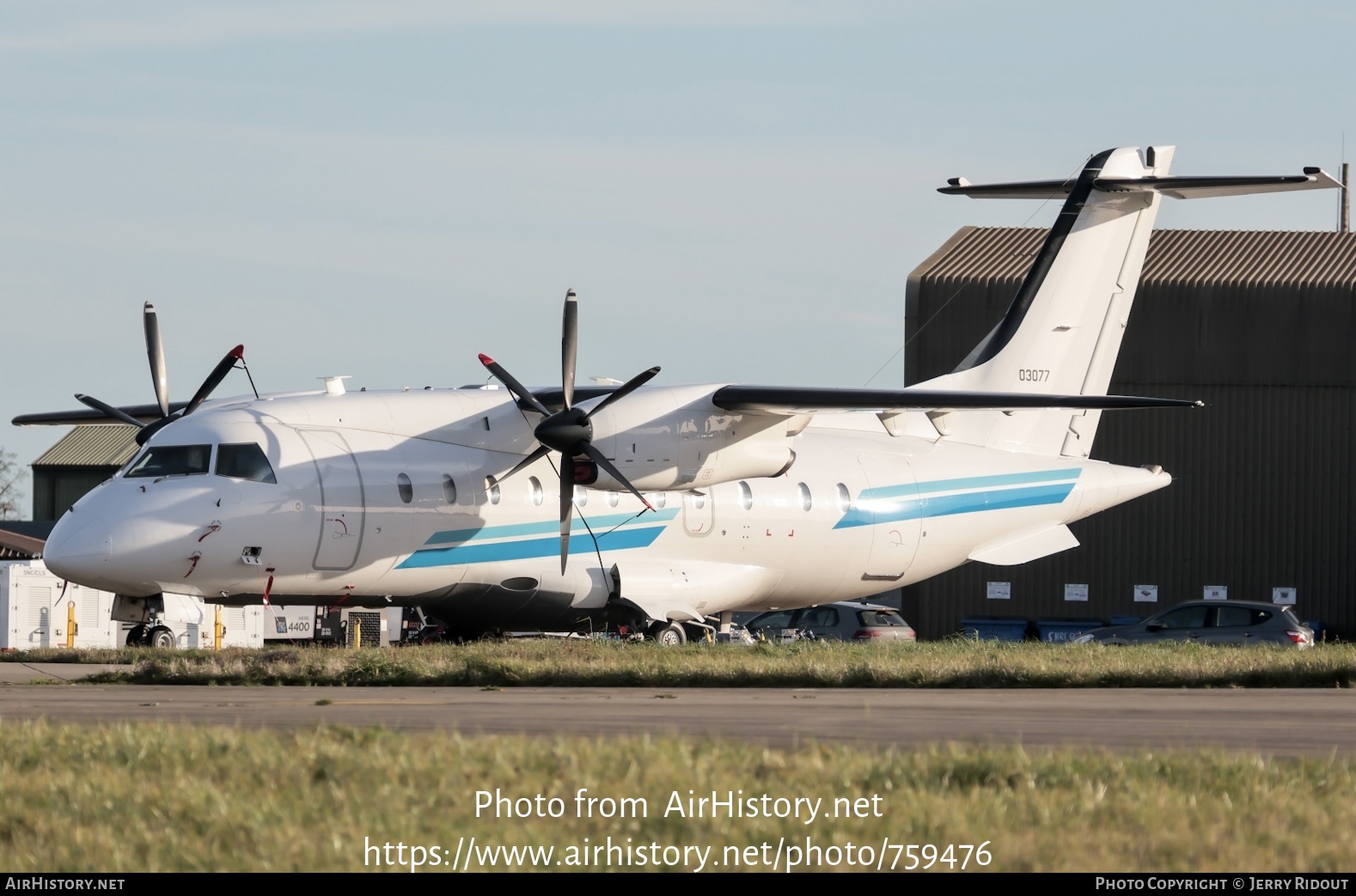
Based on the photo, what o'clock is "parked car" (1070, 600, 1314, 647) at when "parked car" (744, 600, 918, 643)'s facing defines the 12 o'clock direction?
"parked car" (1070, 600, 1314, 647) is roughly at 5 o'clock from "parked car" (744, 600, 918, 643).

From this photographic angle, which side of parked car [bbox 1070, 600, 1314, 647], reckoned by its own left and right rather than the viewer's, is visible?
left

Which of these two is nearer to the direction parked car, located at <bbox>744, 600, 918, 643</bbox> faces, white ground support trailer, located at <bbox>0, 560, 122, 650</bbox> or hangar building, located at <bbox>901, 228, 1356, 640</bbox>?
the white ground support trailer

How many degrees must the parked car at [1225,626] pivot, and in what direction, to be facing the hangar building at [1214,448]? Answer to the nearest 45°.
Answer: approximately 90° to its right

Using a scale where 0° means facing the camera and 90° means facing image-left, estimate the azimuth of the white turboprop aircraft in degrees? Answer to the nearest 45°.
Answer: approximately 45°

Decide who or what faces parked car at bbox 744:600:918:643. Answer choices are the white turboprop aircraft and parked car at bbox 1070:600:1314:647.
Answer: parked car at bbox 1070:600:1314:647

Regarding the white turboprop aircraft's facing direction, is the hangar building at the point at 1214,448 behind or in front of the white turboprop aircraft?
behind

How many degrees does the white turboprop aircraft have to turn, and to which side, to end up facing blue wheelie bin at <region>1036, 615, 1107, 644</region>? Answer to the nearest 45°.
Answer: approximately 180°

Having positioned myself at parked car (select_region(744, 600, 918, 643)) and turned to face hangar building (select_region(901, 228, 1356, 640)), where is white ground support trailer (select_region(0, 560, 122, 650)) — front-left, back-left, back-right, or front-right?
back-left

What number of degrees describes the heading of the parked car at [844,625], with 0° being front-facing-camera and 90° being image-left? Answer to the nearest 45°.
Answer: approximately 135°

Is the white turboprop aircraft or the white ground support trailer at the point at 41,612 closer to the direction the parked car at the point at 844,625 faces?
the white ground support trailer
